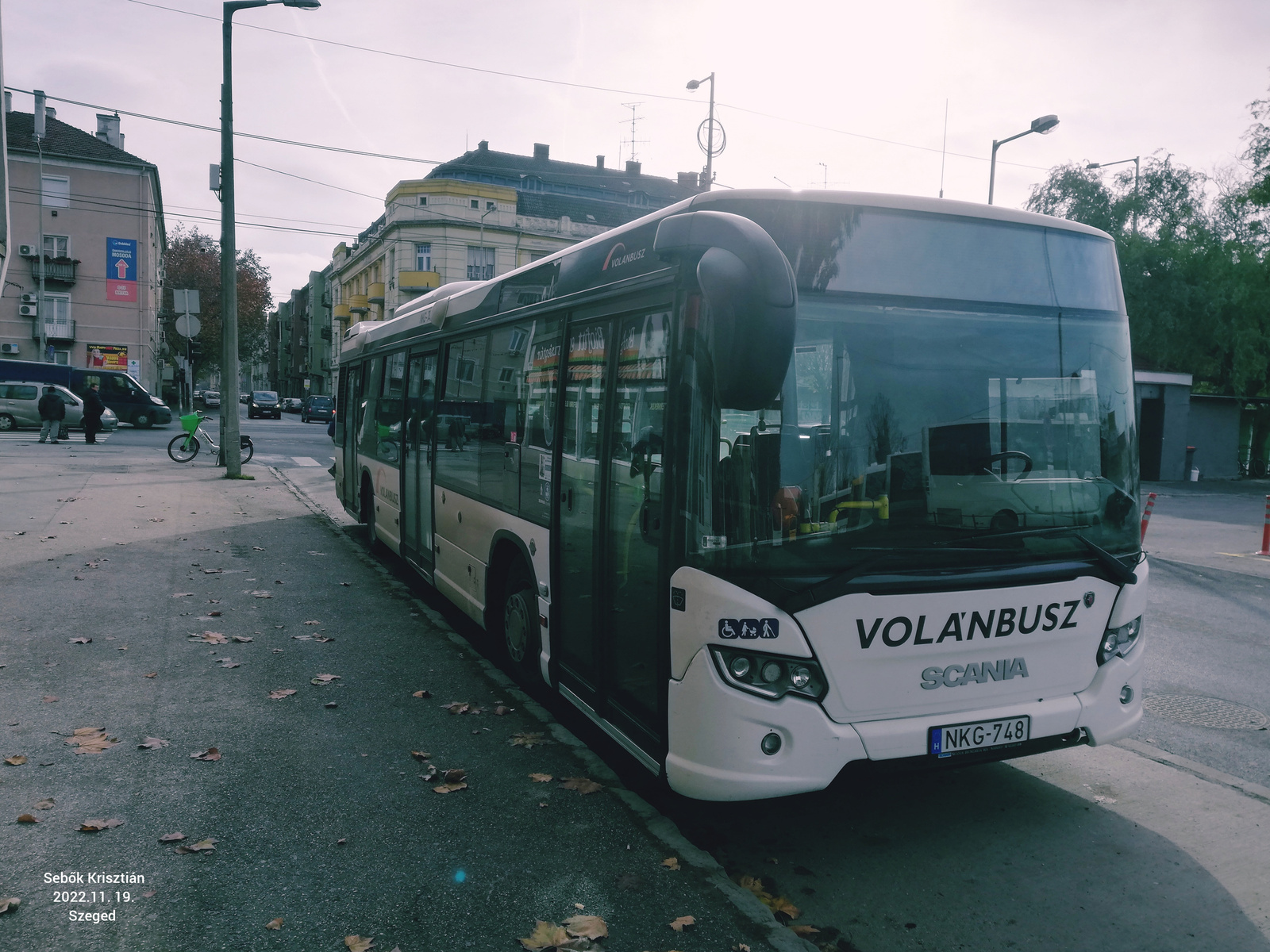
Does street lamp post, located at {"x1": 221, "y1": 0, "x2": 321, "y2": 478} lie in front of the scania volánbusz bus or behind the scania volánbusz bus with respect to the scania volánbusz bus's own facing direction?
behind

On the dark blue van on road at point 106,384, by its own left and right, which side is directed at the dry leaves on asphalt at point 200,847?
right

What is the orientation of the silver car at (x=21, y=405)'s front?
to the viewer's right

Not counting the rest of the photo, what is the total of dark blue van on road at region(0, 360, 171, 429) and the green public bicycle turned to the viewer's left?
1

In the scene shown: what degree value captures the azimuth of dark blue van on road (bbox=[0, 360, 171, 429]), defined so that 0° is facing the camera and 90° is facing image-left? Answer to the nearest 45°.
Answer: approximately 270°

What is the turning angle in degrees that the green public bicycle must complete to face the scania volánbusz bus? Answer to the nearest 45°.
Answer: approximately 90° to its left

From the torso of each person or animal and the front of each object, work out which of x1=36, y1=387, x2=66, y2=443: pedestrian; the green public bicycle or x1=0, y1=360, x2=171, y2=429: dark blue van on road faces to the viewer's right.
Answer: the dark blue van on road

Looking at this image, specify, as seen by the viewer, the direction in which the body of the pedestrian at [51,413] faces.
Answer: away from the camera

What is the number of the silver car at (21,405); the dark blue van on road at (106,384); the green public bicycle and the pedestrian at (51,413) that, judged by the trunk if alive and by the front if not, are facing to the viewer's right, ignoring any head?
2

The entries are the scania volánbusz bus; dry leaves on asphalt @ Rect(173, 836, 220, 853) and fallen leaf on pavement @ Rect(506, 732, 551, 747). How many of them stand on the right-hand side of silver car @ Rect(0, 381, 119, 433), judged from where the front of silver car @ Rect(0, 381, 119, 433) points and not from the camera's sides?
3

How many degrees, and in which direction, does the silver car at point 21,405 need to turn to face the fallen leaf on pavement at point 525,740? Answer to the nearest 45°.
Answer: approximately 90° to its right
